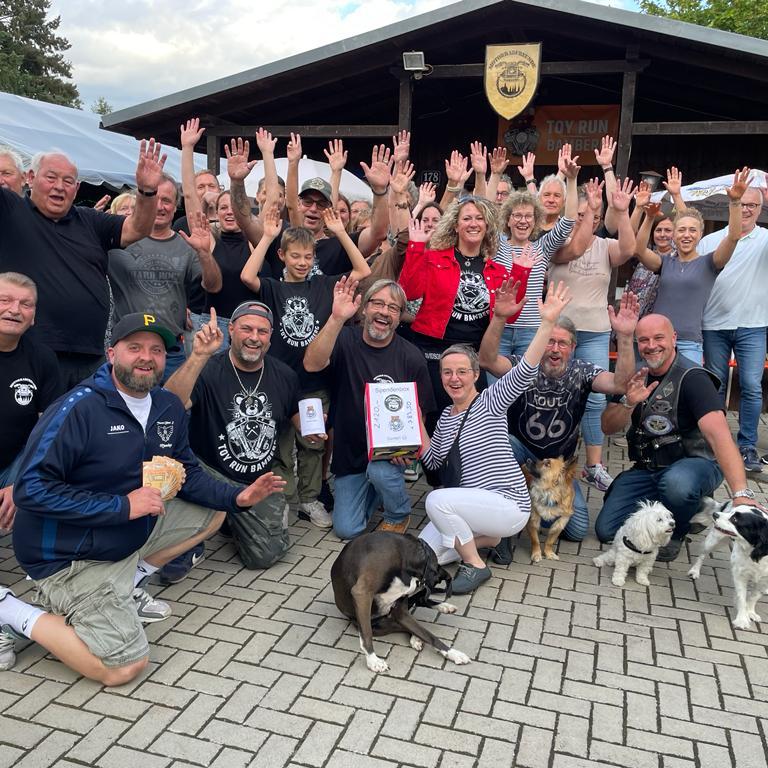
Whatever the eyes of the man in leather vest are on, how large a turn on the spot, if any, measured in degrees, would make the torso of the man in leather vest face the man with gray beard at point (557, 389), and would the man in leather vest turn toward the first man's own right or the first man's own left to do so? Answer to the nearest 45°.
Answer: approximately 45° to the first man's own right

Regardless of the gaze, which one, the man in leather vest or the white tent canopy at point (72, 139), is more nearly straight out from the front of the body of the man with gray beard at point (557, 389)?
the man in leather vest

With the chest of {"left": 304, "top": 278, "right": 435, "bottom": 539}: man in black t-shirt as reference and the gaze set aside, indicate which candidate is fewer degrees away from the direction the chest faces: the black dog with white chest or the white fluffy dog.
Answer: the black dog with white chest

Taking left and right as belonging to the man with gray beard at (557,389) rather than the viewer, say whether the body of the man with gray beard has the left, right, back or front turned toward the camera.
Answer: front

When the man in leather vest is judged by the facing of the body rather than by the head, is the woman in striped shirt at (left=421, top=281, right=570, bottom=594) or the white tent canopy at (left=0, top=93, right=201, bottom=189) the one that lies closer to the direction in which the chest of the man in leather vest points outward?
the woman in striped shirt

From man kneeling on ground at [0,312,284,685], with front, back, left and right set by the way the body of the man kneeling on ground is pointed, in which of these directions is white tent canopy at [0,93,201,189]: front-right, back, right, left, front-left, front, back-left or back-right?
back-left

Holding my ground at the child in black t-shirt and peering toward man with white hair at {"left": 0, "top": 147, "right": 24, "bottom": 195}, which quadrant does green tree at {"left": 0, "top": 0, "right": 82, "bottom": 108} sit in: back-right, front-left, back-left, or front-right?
front-right

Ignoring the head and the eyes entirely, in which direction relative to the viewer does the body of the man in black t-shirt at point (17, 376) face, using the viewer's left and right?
facing the viewer

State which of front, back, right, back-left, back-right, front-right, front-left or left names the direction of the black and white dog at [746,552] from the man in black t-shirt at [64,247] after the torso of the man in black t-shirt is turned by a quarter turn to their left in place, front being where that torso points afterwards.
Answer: front-right
